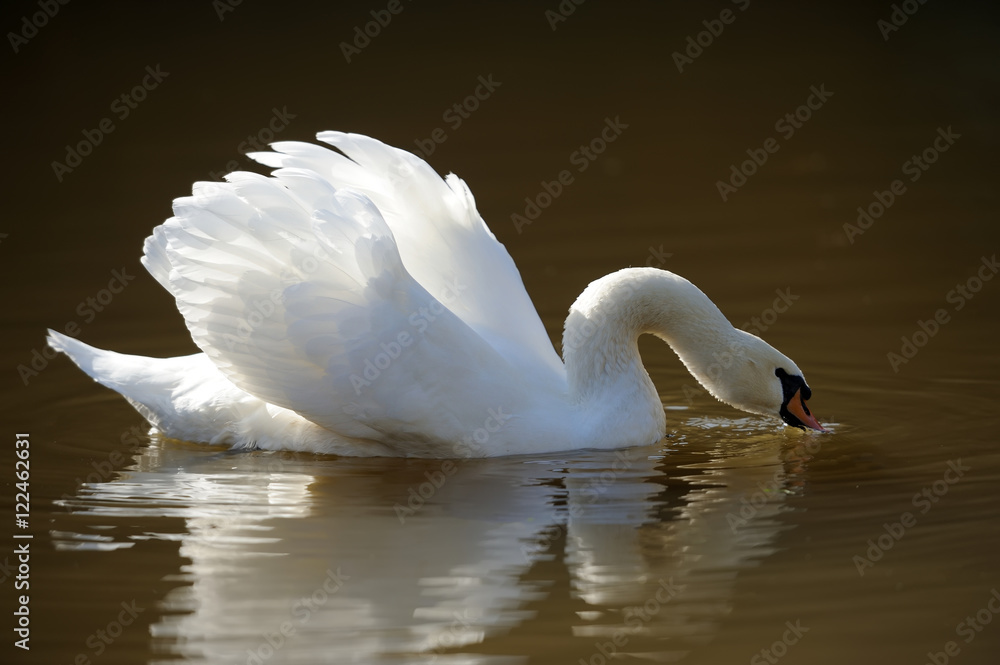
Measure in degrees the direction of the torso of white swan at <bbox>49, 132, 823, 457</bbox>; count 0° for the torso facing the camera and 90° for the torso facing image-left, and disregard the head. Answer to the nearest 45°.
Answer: approximately 270°
